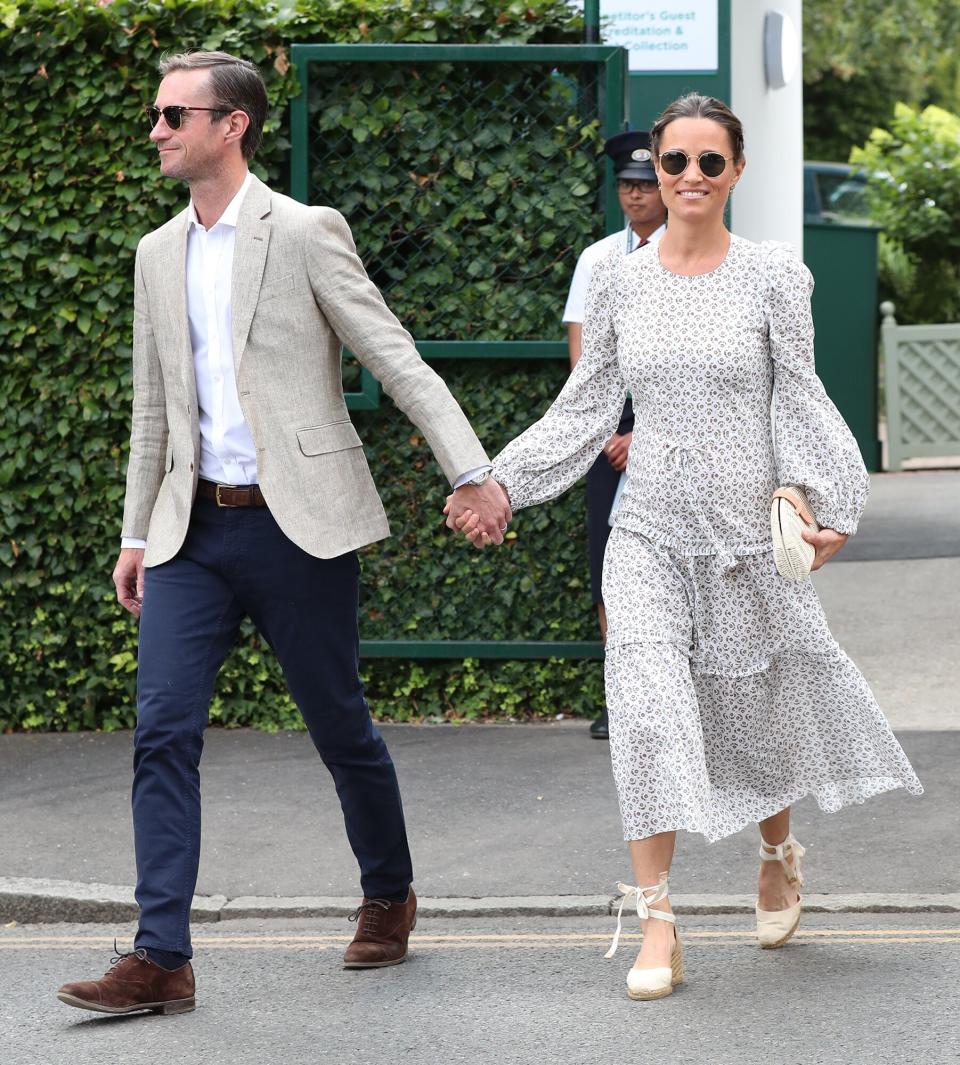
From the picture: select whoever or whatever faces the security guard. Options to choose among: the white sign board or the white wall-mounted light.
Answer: the white sign board

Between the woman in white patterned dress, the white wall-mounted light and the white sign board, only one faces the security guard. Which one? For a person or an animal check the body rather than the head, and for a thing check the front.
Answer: the white sign board

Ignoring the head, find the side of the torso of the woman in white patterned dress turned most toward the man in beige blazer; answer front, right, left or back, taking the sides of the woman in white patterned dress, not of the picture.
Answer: right

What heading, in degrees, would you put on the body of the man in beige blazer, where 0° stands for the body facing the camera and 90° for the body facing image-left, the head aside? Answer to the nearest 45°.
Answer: approximately 45°

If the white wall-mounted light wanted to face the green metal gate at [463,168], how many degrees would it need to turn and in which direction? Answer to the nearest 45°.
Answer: approximately 90° to its right

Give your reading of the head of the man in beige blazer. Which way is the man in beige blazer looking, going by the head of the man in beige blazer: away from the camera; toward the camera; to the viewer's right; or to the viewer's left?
to the viewer's left

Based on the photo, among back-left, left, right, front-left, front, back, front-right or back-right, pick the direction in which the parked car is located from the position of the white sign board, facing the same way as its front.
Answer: back

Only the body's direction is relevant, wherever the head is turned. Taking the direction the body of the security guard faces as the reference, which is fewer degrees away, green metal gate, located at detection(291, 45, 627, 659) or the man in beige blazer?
the man in beige blazer
